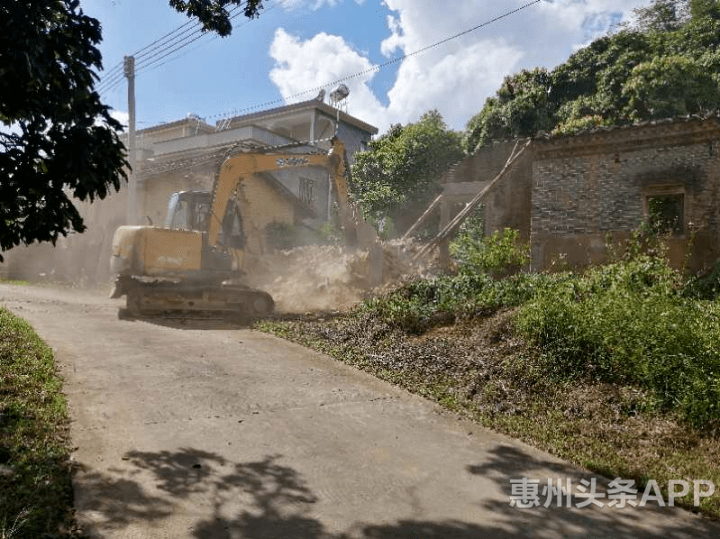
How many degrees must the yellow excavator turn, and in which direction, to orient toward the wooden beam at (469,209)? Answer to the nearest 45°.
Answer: approximately 45° to its left

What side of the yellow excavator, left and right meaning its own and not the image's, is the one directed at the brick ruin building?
front

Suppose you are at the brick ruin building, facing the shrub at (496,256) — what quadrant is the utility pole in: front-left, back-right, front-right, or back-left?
front-right

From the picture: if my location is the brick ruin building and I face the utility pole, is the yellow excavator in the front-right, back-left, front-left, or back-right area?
front-left

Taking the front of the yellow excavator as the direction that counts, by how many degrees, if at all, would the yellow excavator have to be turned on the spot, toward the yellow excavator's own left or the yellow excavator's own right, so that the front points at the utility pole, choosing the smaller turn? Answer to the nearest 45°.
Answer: approximately 90° to the yellow excavator's own left

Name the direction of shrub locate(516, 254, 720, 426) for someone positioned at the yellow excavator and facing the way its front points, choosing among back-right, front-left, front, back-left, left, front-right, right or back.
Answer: front-right

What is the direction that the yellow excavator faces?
to the viewer's right

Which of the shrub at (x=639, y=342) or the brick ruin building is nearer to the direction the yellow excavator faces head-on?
the brick ruin building

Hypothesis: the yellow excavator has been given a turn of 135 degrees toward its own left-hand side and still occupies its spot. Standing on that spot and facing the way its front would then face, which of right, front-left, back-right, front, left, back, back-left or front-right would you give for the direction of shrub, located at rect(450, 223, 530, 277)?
back-right
